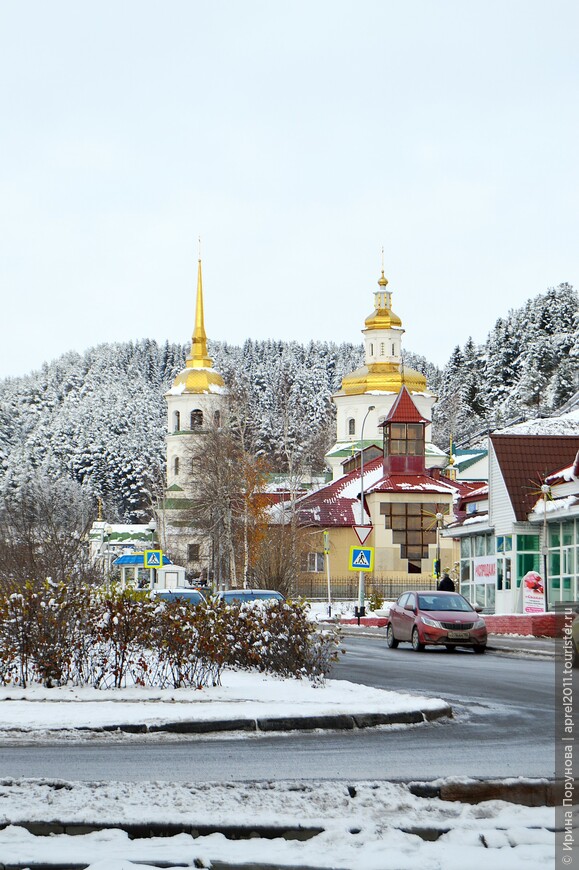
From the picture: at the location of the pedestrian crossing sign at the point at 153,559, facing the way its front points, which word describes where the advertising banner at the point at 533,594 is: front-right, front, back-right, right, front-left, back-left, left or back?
front-left

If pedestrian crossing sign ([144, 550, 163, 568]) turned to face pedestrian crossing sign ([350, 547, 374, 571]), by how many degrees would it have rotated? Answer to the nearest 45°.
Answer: approximately 45° to its left

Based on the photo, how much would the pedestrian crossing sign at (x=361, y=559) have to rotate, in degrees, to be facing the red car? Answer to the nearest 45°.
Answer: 0° — it already faces it

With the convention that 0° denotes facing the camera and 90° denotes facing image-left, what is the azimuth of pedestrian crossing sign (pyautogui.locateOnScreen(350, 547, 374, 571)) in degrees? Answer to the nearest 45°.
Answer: approximately 0°

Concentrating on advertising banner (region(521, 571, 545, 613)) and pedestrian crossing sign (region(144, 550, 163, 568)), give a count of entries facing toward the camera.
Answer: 2

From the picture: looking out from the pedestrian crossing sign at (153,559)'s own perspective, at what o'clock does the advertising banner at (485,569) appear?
The advertising banner is roughly at 9 o'clock from the pedestrian crossing sign.

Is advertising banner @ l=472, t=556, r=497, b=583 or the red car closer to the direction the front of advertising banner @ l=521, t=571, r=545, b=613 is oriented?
the red car

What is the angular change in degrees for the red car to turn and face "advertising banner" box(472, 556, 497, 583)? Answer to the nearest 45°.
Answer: approximately 135° to its left

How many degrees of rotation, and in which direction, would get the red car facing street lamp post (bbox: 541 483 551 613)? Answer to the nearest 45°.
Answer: approximately 135° to its left
